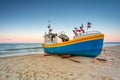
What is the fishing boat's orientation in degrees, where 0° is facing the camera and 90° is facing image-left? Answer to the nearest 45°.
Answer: approximately 315°
